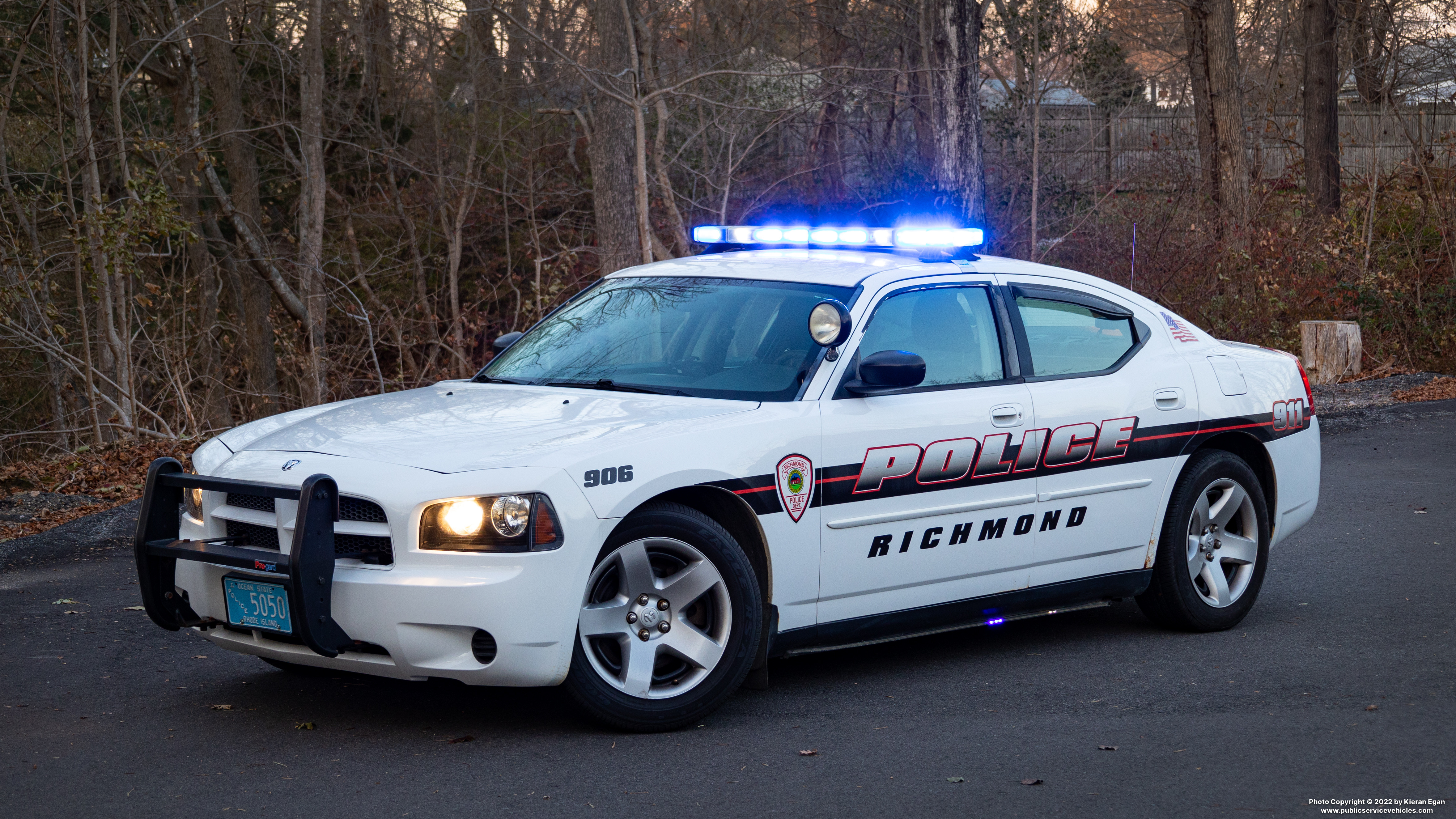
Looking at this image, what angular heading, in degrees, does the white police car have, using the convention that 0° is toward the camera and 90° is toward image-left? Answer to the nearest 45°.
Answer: approximately 45°

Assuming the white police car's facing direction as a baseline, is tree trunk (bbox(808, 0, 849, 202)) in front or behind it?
behind

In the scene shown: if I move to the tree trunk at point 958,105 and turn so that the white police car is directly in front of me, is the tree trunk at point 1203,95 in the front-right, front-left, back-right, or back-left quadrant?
back-left

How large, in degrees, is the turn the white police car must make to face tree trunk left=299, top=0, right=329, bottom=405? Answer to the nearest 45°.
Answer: approximately 135° to its right

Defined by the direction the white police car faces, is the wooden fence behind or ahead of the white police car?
behind

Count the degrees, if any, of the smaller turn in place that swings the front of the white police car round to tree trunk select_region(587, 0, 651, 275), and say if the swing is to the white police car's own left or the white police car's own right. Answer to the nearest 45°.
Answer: approximately 135° to the white police car's own right

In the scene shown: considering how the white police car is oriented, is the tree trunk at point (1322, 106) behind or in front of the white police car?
behind

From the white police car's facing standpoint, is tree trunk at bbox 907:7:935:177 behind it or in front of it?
behind

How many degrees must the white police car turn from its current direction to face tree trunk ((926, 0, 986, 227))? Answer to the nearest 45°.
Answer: approximately 135° to its right

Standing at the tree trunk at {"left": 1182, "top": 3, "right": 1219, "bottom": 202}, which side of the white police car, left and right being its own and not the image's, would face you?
back
